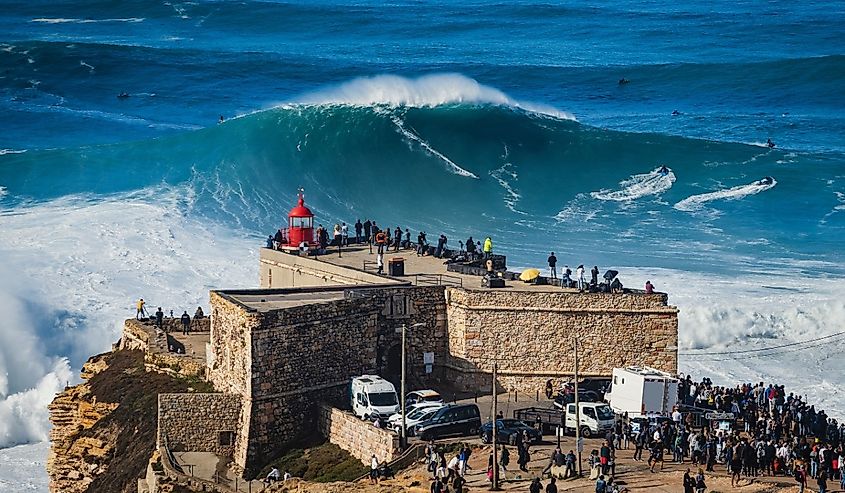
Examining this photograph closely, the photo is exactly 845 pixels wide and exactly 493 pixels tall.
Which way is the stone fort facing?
toward the camera

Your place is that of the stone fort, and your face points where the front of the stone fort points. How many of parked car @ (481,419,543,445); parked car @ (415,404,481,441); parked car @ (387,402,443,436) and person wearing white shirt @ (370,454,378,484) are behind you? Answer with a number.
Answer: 0

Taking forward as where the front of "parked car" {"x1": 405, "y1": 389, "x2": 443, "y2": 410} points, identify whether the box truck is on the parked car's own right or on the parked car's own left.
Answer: on the parked car's own left

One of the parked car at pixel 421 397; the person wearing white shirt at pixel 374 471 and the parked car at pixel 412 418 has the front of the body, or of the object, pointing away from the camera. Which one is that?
the person wearing white shirt

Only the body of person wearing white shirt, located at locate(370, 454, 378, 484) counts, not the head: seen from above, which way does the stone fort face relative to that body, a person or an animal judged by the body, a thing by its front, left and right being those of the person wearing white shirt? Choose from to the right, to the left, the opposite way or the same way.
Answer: the opposite way

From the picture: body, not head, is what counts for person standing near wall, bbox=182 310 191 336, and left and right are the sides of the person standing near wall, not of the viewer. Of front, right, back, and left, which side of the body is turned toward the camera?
back

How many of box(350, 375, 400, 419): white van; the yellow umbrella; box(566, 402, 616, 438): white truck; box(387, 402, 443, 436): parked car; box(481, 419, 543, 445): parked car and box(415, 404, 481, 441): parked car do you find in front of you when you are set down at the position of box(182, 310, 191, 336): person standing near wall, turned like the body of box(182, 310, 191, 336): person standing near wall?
0

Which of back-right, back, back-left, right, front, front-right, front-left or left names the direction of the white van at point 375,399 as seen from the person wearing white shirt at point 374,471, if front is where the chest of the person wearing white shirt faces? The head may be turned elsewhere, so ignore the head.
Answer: front

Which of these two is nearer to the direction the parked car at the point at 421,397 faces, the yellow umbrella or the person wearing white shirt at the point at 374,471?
the person wearing white shirt

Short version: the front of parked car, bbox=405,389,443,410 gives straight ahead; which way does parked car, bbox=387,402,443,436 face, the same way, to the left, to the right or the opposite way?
the same way

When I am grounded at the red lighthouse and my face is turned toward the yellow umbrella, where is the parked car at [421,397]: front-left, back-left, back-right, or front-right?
front-right

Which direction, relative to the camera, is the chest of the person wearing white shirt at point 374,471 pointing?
away from the camera

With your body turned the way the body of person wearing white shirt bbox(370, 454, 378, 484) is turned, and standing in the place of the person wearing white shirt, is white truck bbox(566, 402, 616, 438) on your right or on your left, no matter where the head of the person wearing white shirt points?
on your right

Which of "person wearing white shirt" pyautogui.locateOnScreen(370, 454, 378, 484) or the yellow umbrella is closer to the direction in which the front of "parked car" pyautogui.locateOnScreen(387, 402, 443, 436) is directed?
the person wearing white shirt

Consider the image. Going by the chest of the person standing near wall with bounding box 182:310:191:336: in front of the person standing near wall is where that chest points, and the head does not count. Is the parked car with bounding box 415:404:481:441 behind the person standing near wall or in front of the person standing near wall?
behind

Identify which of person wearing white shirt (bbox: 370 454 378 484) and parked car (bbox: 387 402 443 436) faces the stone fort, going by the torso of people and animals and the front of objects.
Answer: the person wearing white shirt

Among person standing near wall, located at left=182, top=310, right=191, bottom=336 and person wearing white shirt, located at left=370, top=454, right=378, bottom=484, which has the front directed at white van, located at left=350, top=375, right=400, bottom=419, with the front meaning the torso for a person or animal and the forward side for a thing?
the person wearing white shirt

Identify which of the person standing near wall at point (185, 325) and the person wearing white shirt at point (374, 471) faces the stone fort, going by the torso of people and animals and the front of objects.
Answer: the person wearing white shirt
